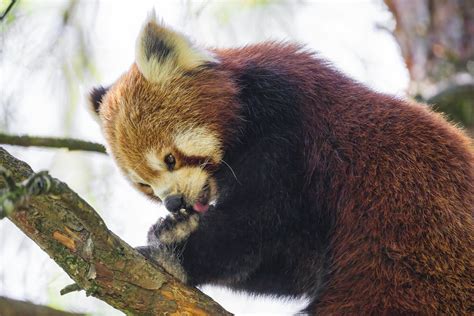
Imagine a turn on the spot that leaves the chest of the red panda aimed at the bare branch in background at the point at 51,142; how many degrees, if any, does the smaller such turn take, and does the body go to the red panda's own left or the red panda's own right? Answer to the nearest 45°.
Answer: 0° — it already faces it

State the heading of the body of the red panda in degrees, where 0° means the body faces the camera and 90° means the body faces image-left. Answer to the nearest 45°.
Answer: approximately 90°
